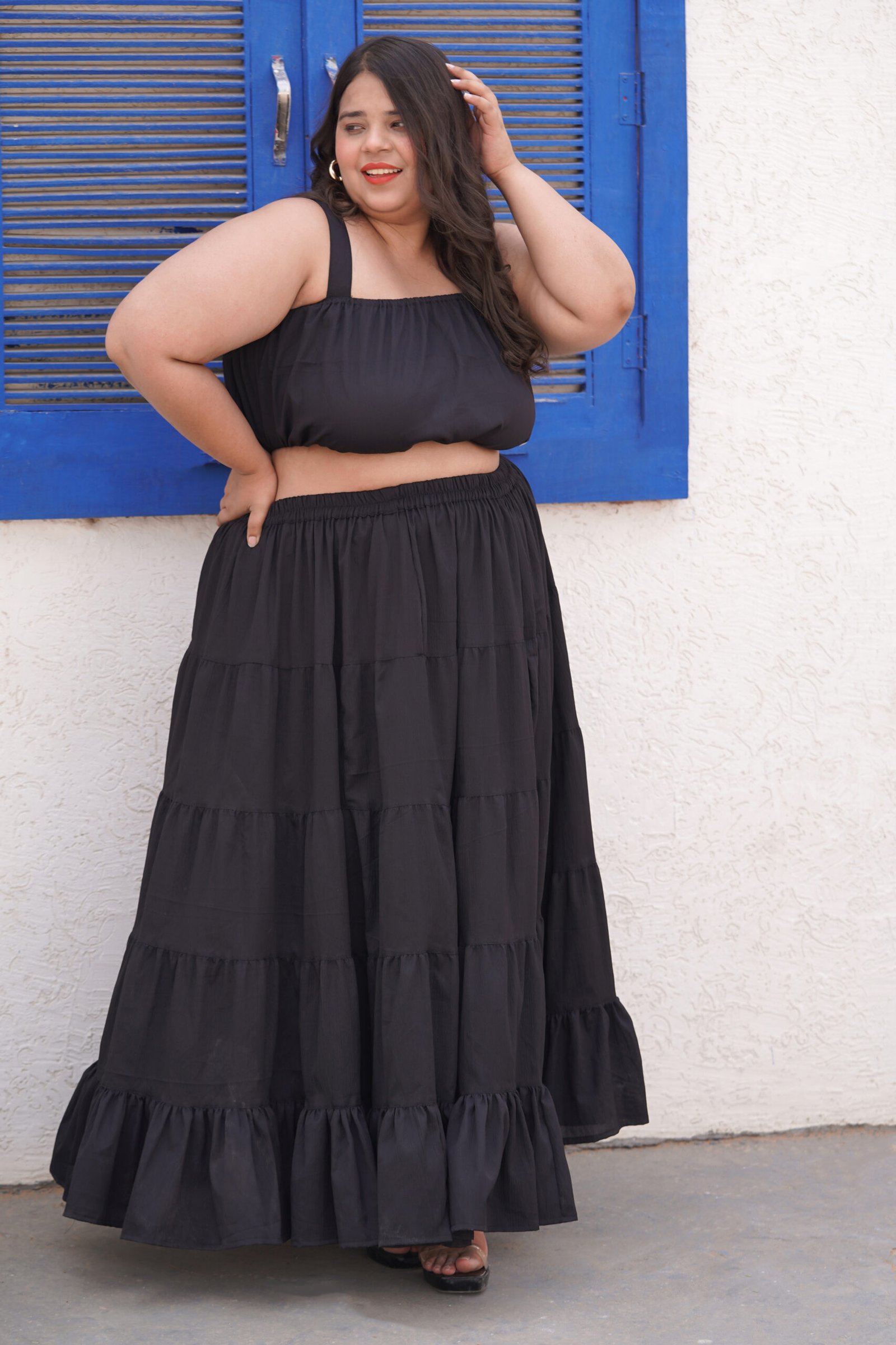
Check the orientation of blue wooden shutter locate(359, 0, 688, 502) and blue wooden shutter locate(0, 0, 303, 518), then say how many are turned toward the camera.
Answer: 2

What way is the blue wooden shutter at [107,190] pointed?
toward the camera

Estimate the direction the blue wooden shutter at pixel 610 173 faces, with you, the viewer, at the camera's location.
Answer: facing the viewer

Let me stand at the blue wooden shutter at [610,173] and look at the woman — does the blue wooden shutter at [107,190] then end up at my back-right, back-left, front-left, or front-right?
front-right

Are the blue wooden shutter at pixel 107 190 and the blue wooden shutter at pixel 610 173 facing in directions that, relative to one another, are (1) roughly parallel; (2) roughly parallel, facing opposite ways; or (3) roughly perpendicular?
roughly parallel

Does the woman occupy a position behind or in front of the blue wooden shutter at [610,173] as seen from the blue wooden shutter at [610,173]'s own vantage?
in front

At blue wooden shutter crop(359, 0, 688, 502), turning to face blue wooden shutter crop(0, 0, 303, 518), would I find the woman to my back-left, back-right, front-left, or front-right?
front-left
